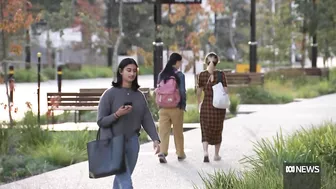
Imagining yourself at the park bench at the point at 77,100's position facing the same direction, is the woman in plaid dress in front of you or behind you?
in front

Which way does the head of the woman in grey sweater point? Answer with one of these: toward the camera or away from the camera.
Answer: toward the camera

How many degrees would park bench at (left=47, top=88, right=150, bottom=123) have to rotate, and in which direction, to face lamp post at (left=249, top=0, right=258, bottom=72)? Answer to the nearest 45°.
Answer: approximately 135° to its left

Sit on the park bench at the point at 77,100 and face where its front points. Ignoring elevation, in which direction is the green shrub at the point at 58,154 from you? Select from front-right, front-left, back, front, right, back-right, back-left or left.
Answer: front

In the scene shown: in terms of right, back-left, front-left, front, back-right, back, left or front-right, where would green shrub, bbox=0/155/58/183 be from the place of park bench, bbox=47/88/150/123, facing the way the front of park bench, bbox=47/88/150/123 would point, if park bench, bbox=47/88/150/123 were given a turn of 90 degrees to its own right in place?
left

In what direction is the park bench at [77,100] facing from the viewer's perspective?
toward the camera
